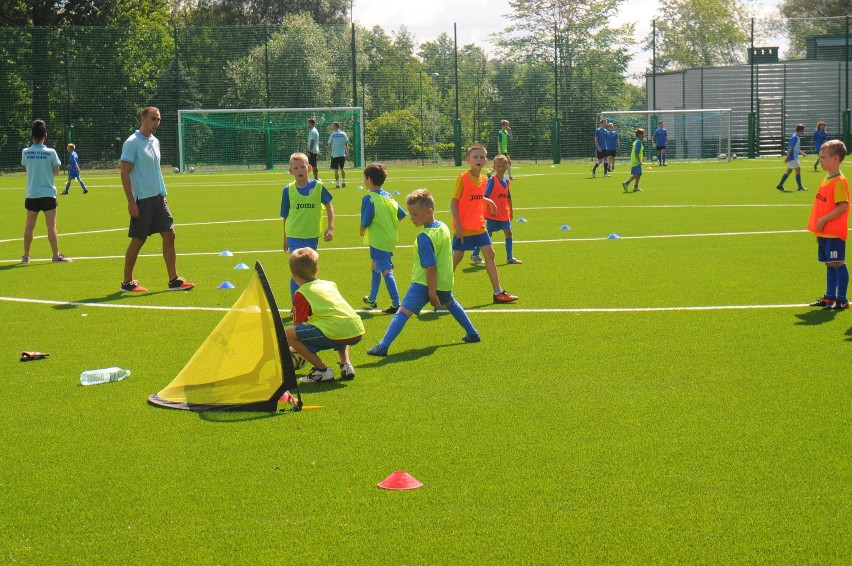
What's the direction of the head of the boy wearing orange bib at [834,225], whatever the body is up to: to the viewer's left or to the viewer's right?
to the viewer's left

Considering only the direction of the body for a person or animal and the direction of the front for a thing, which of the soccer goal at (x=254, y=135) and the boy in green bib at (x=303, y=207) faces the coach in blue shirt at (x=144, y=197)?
the soccer goal

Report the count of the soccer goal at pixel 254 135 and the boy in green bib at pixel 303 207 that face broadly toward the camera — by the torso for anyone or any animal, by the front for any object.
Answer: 2

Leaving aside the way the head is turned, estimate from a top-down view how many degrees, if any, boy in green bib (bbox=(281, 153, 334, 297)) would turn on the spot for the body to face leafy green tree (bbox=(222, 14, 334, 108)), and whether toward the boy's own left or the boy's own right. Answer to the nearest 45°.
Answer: approximately 180°

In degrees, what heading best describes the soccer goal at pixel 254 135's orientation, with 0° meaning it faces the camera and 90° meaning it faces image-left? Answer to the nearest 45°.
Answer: approximately 0°

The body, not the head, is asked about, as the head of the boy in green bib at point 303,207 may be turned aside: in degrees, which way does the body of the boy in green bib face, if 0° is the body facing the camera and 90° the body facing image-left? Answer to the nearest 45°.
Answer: approximately 0°

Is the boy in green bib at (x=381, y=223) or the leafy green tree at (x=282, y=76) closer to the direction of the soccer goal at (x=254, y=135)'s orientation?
the boy in green bib
